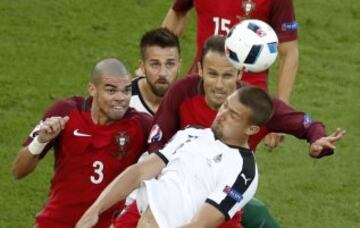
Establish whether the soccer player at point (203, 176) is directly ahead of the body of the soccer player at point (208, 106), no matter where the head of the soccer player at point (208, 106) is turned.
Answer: yes

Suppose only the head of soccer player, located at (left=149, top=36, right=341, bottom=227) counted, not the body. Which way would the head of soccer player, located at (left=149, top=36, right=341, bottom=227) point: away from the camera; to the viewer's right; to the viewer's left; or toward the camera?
toward the camera

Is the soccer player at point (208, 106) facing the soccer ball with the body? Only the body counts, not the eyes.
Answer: no

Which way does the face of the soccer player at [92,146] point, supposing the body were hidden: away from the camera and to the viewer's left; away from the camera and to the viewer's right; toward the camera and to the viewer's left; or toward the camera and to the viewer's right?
toward the camera and to the viewer's right

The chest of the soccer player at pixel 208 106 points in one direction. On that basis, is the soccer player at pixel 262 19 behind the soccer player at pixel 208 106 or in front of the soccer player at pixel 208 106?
behind

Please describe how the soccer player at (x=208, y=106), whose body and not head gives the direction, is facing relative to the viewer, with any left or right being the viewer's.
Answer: facing the viewer

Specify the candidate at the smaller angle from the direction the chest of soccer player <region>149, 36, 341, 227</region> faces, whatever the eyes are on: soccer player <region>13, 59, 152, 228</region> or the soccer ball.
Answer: the soccer player

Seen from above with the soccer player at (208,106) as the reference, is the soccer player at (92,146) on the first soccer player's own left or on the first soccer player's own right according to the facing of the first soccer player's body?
on the first soccer player's own right

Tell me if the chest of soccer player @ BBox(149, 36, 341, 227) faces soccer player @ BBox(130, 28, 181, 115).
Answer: no

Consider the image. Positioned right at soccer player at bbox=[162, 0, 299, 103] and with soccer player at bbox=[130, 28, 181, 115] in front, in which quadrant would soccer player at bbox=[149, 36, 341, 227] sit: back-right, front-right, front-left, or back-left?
front-left
